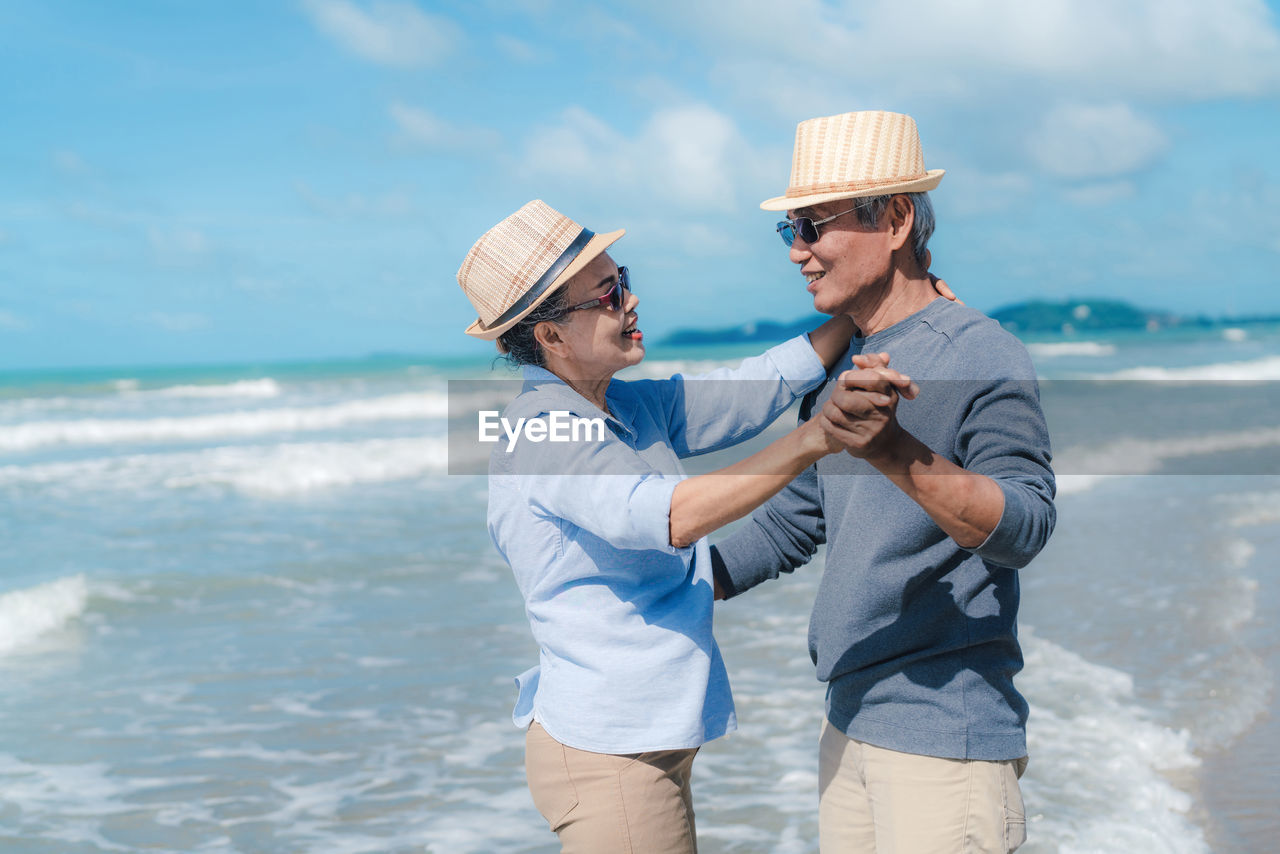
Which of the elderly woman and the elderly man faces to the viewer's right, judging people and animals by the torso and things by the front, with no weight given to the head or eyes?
the elderly woman

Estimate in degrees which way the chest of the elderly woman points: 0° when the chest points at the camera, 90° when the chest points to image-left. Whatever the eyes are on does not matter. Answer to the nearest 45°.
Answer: approximately 270°

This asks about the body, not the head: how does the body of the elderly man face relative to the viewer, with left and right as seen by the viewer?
facing the viewer and to the left of the viewer

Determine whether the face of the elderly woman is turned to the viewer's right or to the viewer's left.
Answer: to the viewer's right

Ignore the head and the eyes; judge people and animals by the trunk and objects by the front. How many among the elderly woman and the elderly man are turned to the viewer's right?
1
